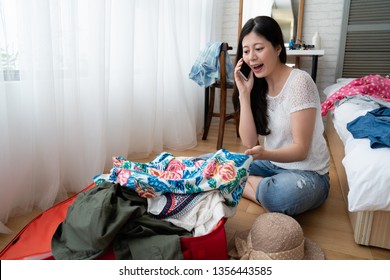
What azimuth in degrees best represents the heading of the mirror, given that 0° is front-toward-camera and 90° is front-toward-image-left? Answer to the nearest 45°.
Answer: approximately 0°

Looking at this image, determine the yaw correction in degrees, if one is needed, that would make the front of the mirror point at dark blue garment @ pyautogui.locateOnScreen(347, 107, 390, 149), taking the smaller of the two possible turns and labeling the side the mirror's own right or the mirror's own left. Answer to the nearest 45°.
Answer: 0° — it already faces it

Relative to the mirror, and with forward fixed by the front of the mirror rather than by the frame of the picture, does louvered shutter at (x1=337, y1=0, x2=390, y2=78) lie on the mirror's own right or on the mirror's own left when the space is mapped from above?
on the mirror's own left

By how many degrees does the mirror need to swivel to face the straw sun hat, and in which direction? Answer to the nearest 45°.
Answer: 0° — it already faces it

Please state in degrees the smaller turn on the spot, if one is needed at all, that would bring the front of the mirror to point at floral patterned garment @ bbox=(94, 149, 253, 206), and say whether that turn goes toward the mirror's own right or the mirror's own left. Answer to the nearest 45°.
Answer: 0° — it already faces it
